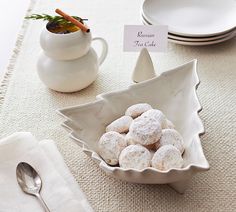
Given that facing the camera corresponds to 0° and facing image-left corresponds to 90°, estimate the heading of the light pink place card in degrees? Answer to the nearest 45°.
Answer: approximately 0°

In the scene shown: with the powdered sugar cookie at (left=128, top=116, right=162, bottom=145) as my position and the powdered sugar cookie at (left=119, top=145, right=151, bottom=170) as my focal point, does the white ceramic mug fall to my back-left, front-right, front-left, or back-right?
back-right

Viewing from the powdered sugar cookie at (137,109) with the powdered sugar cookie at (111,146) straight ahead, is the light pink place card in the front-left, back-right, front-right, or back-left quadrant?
back-right
